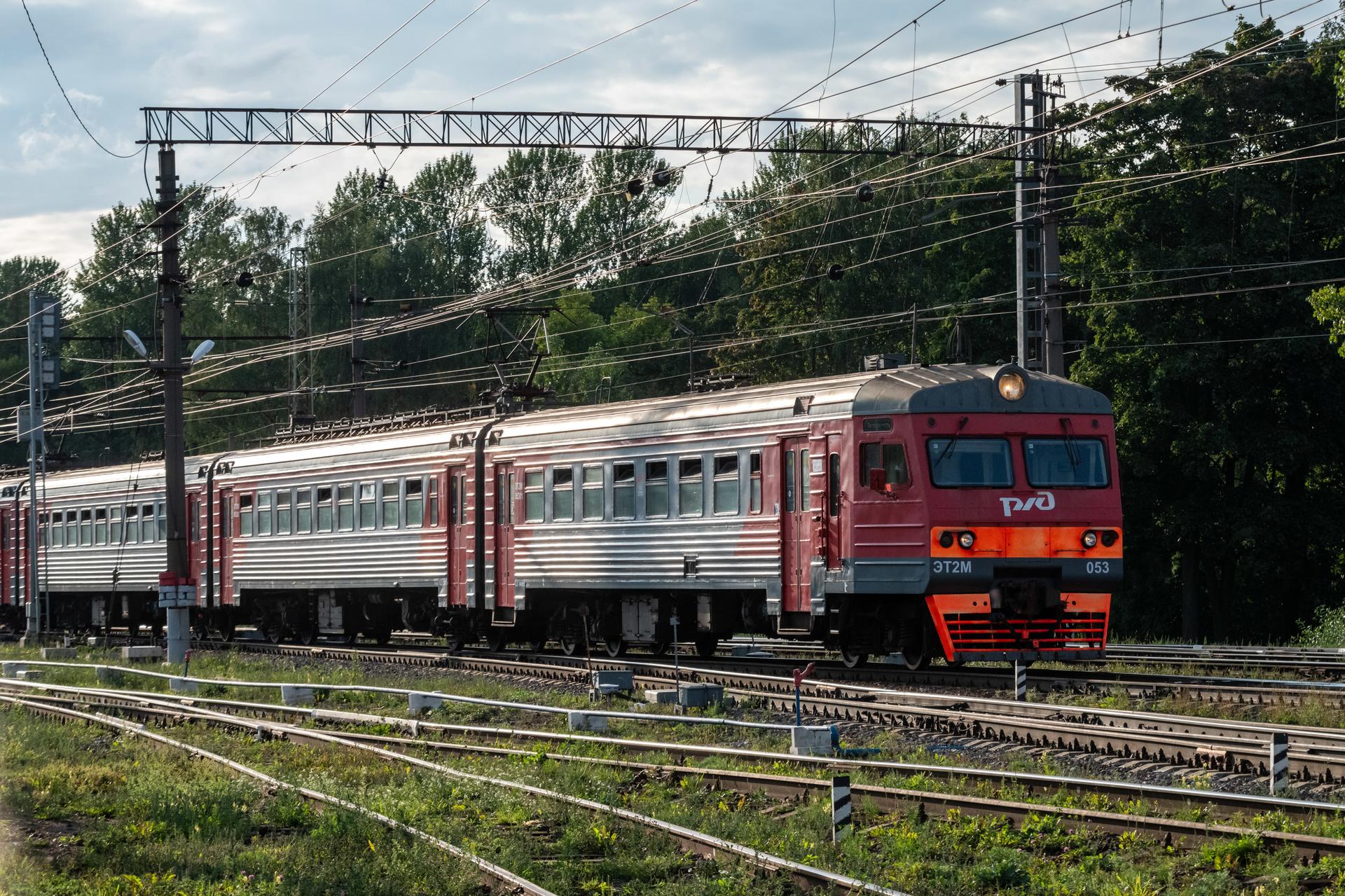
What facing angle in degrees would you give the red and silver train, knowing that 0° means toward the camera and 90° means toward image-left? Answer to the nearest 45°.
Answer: approximately 315°

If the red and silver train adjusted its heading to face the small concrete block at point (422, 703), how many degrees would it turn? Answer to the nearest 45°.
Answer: approximately 90° to its right

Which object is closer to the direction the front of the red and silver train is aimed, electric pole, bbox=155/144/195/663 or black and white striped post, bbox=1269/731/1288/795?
the black and white striped post

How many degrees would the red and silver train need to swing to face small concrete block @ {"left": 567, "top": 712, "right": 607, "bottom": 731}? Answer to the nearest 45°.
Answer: approximately 45° to its right

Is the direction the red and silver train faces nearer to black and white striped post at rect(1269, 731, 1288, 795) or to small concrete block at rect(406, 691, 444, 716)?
the black and white striped post

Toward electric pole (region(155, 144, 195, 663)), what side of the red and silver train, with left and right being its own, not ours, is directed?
back

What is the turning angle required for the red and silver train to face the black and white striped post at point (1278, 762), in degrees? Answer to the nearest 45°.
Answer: approximately 45° to its right

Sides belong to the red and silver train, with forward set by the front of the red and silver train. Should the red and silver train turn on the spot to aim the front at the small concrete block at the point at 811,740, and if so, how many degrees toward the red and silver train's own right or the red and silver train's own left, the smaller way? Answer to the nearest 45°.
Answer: approximately 45° to the red and silver train's own right
